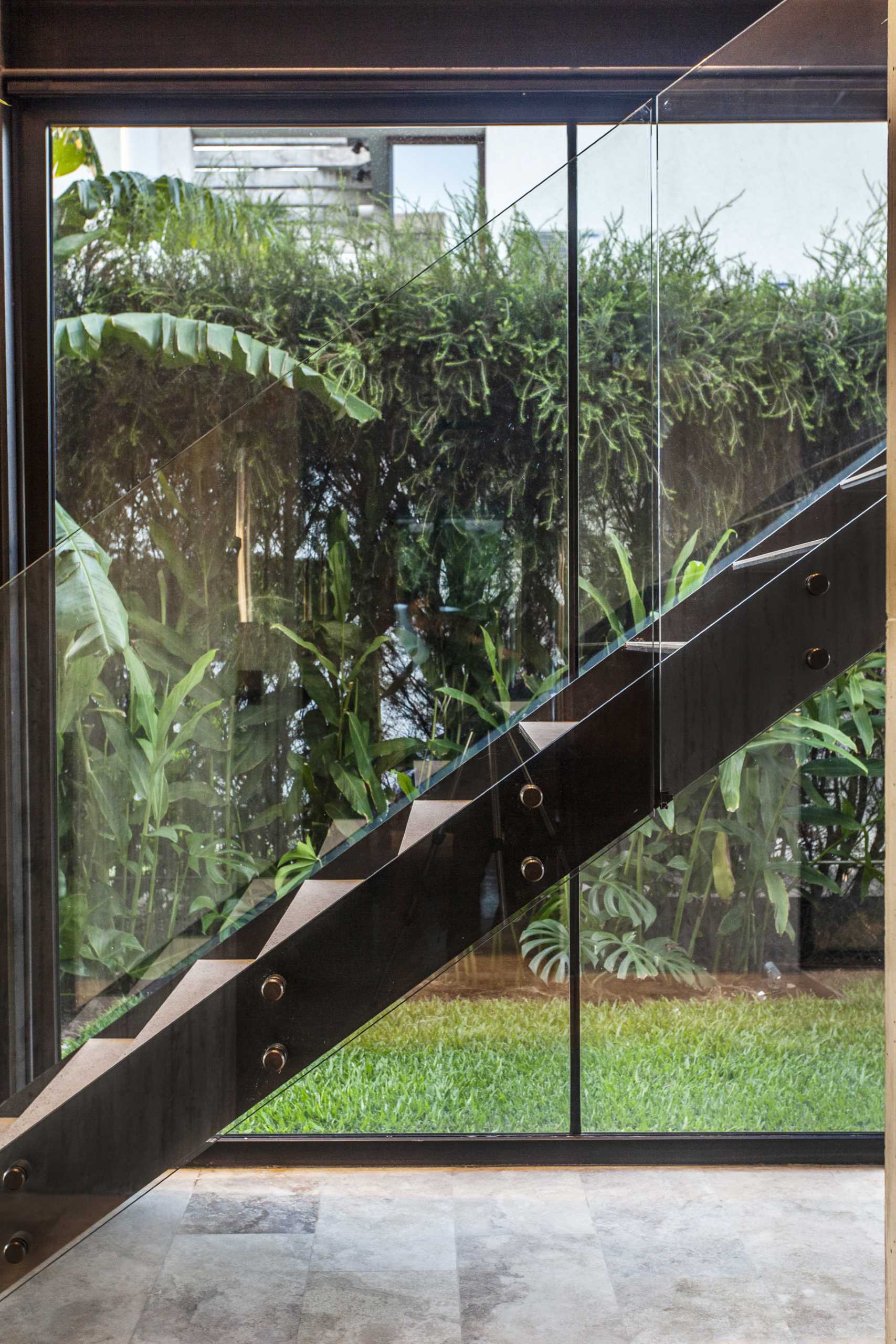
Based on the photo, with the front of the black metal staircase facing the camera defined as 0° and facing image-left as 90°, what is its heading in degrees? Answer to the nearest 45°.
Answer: approximately 90°

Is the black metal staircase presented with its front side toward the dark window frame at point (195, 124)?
no

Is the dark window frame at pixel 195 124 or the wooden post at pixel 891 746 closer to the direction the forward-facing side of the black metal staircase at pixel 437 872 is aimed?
the dark window frame

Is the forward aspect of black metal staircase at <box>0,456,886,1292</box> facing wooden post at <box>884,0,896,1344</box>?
no
